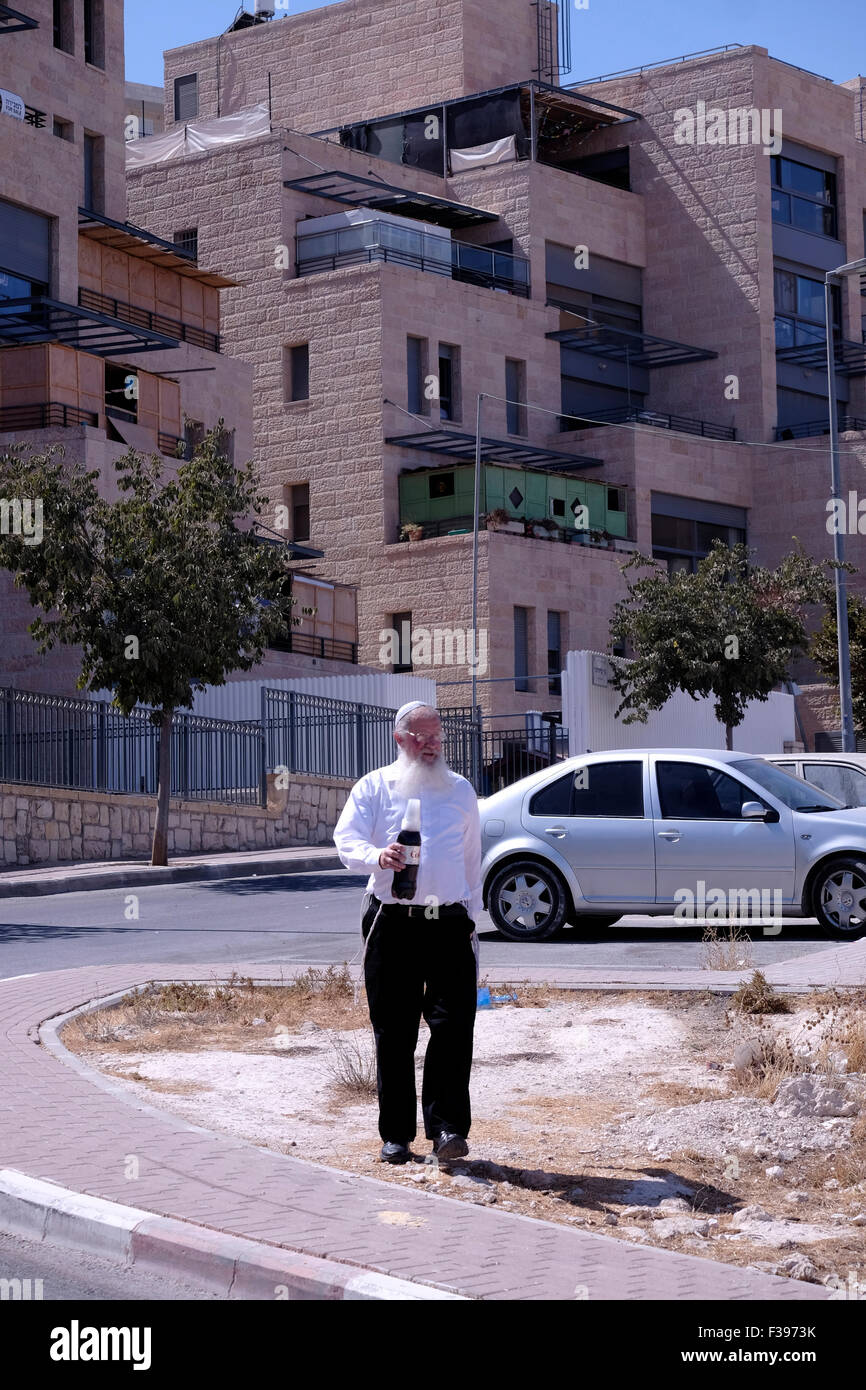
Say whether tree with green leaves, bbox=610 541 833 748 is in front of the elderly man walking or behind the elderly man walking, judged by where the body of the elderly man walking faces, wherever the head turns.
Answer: behind

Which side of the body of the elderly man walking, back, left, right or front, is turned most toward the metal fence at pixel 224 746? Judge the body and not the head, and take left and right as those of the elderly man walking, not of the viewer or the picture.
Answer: back

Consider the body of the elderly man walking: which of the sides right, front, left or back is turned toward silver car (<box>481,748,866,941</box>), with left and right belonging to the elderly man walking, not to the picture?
back

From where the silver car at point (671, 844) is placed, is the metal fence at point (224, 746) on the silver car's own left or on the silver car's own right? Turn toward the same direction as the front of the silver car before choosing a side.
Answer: on the silver car's own left

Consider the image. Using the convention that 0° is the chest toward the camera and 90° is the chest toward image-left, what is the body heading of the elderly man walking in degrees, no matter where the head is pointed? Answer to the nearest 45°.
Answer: approximately 0°

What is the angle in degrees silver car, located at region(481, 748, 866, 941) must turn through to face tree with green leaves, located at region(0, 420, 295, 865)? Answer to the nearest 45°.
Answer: approximately 135° to its left

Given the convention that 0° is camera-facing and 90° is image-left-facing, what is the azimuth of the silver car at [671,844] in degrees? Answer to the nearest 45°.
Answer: approximately 270°

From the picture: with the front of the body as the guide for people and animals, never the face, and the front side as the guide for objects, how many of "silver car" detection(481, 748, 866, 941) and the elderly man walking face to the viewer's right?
1

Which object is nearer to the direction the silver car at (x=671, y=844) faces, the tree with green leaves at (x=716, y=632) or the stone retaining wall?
the tree with green leaves

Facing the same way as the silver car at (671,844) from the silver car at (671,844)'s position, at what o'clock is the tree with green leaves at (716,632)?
The tree with green leaves is roughly at 9 o'clock from the silver car.

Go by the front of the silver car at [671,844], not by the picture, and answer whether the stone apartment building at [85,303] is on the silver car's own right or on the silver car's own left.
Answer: on the silver car's own left

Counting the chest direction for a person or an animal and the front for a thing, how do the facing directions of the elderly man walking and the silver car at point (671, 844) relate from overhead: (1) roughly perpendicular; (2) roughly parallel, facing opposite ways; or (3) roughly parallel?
roughly perpendicular
